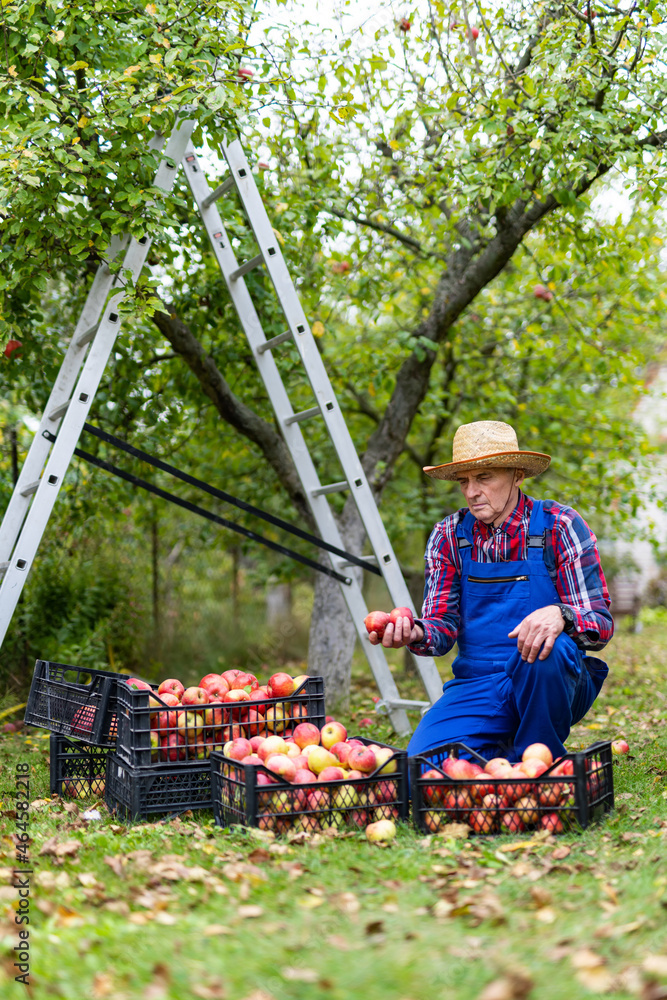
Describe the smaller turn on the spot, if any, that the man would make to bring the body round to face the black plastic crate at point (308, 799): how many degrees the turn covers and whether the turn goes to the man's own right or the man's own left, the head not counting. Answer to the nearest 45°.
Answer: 0° — they already face it

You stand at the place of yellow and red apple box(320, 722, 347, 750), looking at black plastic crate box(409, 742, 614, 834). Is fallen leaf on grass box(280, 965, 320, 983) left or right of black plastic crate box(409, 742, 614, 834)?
right

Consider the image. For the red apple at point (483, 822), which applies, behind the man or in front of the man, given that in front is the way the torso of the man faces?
in front

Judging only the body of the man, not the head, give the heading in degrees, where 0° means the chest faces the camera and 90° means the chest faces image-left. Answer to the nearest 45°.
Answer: approximately 45°

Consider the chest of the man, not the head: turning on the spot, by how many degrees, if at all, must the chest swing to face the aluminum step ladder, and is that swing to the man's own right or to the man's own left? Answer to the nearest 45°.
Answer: approximately 90° to the man's own right

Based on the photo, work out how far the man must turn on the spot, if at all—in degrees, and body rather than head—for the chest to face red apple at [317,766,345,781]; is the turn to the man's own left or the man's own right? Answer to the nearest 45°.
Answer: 0° — they already face it

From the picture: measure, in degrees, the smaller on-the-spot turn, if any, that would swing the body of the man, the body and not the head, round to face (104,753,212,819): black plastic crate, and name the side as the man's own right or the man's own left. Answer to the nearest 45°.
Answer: approximately 45° to the man's own right

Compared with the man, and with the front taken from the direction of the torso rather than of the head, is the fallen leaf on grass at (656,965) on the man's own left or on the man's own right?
on the man's own left

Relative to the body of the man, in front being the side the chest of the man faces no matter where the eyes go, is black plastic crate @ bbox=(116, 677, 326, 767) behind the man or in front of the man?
in front

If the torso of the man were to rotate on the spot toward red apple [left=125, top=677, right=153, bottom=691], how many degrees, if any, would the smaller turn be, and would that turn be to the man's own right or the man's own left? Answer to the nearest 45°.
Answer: approximately 45° to the man's own right

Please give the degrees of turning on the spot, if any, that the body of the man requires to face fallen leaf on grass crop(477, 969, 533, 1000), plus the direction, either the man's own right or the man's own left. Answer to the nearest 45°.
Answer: approximately 45° to the man's own left

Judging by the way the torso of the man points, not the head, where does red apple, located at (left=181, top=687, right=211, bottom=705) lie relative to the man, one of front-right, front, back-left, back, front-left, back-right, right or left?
front-right

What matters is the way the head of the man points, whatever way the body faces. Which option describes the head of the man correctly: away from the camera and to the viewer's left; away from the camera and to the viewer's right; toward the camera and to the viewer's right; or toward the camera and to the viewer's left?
toward the camera and to the viewer's left

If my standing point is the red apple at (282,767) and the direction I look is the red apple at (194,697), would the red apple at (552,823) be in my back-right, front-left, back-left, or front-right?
back-right
